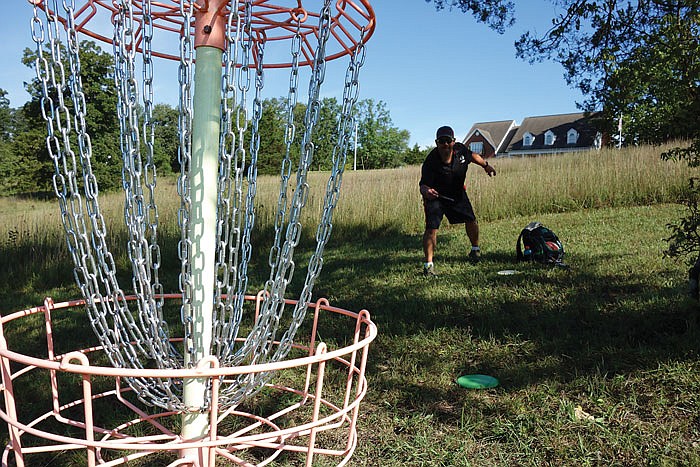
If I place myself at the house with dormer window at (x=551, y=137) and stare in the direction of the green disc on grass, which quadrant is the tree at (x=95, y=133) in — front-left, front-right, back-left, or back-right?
front-right

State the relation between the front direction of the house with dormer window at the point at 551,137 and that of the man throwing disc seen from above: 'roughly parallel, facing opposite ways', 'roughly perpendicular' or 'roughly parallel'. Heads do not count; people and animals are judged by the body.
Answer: roughly parallel

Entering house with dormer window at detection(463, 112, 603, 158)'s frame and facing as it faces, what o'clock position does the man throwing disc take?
The man throwing disc is roughly at 12 o'clock from the house with dormer window.

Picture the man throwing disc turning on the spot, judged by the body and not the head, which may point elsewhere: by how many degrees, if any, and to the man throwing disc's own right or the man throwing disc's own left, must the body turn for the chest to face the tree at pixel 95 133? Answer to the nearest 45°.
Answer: approximately 135° to the man throwing disc's own right

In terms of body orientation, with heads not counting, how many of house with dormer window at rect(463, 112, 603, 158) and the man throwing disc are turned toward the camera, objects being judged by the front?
2

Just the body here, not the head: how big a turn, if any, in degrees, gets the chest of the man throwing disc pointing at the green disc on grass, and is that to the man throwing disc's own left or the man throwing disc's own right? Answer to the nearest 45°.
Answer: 0° — they already face it

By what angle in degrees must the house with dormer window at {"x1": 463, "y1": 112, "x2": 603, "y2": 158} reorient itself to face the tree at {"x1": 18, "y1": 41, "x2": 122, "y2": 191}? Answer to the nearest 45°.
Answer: approximately 45° to its right

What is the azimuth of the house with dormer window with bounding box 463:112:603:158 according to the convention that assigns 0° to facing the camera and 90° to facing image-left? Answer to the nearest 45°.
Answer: approximately 0°

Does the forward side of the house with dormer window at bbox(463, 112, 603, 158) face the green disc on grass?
yes

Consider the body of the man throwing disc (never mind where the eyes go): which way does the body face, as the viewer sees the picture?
toward the camera
